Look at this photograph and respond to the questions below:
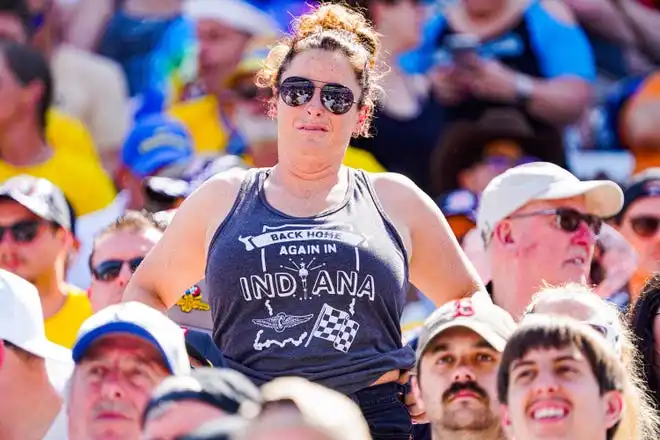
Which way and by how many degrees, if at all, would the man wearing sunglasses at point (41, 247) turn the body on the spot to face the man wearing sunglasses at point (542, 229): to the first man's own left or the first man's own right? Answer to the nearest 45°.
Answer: approximately 90° to the first man's own left

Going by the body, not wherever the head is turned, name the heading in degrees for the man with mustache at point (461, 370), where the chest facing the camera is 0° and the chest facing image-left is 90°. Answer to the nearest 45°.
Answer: approximately 0°

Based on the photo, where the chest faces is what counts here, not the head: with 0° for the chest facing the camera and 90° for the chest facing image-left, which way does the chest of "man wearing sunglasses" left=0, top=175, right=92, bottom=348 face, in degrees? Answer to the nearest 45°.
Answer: approximately 45°

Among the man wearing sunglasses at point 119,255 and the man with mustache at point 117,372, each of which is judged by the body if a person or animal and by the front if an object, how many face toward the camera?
2

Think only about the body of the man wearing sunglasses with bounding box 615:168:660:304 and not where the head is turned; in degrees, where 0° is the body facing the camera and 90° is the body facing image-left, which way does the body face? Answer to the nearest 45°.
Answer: approximately 315°

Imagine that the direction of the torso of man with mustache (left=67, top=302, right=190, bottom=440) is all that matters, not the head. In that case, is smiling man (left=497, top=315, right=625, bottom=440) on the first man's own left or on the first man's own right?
on the first man's own left
